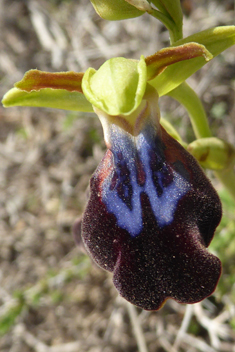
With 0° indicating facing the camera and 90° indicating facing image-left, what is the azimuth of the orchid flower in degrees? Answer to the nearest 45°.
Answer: approximately 0°
